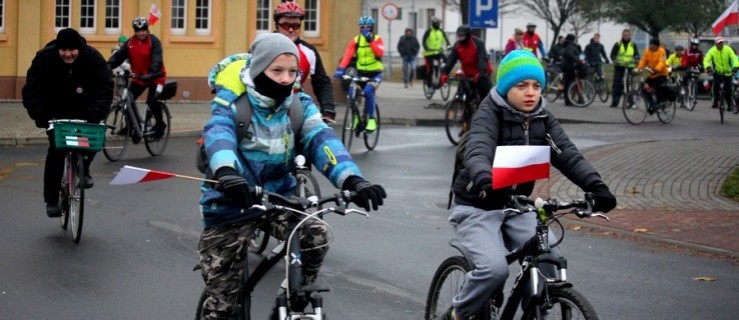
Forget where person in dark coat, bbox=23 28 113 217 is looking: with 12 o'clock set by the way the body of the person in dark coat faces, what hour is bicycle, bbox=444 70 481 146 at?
The bicycle is roughly at 7 o'clock from the person in dark coat.

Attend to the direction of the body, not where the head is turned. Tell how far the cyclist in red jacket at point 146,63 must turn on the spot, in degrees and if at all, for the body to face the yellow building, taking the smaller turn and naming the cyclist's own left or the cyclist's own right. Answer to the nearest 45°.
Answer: approximately 135° to the cyclist's own right

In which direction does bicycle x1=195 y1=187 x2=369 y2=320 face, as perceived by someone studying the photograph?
facing the viewer and to the right of the viewer

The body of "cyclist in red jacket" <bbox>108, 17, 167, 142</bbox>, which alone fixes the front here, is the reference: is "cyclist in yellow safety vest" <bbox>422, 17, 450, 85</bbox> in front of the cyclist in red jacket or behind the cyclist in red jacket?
behind

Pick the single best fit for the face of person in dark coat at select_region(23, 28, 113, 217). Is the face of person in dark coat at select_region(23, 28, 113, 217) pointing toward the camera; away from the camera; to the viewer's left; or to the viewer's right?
toward the camera

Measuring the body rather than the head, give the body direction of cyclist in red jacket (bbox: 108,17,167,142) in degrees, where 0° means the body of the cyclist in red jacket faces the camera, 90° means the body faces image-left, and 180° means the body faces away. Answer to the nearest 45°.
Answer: approximately 45°

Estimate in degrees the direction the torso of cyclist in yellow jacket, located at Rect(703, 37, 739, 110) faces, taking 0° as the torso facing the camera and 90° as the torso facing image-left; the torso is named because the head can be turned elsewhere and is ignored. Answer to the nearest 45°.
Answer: approximately 0°

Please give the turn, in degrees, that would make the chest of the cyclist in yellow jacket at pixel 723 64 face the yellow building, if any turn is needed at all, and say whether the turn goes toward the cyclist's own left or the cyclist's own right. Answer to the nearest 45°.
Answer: approximately 45° to the cyclist's own right

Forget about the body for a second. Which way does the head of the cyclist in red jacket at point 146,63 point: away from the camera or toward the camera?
toward the camera

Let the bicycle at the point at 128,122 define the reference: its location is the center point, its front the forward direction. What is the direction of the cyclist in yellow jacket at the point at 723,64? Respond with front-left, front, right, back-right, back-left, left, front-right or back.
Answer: back

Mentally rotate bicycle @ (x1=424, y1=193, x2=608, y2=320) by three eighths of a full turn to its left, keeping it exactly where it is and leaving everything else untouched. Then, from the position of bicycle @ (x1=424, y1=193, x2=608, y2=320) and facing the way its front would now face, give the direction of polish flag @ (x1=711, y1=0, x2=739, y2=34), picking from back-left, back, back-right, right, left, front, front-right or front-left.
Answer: front

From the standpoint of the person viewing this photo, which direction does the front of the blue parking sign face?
facing the viewer

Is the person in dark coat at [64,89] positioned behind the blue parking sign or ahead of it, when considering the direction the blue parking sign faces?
ahead

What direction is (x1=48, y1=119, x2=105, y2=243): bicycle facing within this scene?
toward the camera

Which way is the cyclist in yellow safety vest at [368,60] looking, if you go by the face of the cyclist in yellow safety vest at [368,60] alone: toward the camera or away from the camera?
toward the camera

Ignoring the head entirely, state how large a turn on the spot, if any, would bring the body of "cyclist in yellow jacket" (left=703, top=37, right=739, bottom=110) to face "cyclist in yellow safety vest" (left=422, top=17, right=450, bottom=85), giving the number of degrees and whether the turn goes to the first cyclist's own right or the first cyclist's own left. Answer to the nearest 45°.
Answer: approximately 90° to the first cyclist's own right
